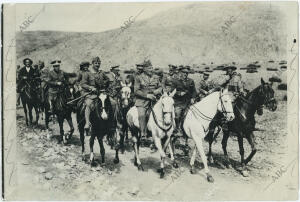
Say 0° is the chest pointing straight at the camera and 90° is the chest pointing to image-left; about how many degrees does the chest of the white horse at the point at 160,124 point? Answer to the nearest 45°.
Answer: approximately 315°

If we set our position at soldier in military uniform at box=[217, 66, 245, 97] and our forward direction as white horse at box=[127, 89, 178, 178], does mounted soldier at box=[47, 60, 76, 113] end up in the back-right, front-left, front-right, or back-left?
front-right

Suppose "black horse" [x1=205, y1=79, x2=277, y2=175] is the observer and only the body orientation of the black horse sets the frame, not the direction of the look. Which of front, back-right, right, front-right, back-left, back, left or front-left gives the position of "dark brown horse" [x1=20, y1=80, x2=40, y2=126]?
back-right

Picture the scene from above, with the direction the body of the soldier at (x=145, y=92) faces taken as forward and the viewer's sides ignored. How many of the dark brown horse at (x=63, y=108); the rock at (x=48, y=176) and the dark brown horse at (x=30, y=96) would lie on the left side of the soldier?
0

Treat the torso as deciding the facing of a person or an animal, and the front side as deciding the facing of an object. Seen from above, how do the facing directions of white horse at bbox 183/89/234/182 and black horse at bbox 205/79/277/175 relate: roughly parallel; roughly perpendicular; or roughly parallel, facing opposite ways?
roughly parallel

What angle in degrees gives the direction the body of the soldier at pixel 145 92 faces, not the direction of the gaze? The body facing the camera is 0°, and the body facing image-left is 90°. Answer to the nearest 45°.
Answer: approximately 315°

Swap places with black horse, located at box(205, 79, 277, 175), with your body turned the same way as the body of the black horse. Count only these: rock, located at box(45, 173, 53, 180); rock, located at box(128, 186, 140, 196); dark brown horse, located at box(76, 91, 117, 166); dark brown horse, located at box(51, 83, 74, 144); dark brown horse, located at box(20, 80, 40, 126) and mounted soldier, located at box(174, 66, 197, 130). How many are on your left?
0

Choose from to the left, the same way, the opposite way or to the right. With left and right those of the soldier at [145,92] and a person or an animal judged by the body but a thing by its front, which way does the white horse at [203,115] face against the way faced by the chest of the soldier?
the same way

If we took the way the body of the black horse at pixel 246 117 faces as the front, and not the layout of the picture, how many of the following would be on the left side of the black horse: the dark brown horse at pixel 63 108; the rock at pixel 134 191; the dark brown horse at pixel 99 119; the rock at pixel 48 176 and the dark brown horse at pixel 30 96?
0

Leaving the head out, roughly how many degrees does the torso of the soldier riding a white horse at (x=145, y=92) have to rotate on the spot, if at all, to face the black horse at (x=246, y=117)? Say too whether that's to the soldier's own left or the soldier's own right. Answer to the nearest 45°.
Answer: approximately 45° to the soldier's own left

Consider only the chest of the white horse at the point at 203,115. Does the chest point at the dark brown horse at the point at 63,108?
no

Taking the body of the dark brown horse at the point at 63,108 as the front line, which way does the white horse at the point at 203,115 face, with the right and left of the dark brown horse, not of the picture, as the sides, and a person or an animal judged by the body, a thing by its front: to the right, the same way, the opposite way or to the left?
the same way

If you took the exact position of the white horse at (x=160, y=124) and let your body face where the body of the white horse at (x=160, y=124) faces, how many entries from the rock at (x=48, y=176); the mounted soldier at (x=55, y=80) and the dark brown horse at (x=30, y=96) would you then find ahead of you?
0

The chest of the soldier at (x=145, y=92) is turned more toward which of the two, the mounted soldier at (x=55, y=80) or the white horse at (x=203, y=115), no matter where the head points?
the white horse

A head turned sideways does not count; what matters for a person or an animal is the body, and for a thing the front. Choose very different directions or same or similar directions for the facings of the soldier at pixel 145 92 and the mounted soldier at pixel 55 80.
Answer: same or similar directions

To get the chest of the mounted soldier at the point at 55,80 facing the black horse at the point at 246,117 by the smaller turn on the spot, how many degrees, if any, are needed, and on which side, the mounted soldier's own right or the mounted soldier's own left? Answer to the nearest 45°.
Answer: approximately 45° to the mounted soldier's own left

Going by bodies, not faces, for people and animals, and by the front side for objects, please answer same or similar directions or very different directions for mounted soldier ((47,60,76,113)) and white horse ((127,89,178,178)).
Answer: same or similar directions
